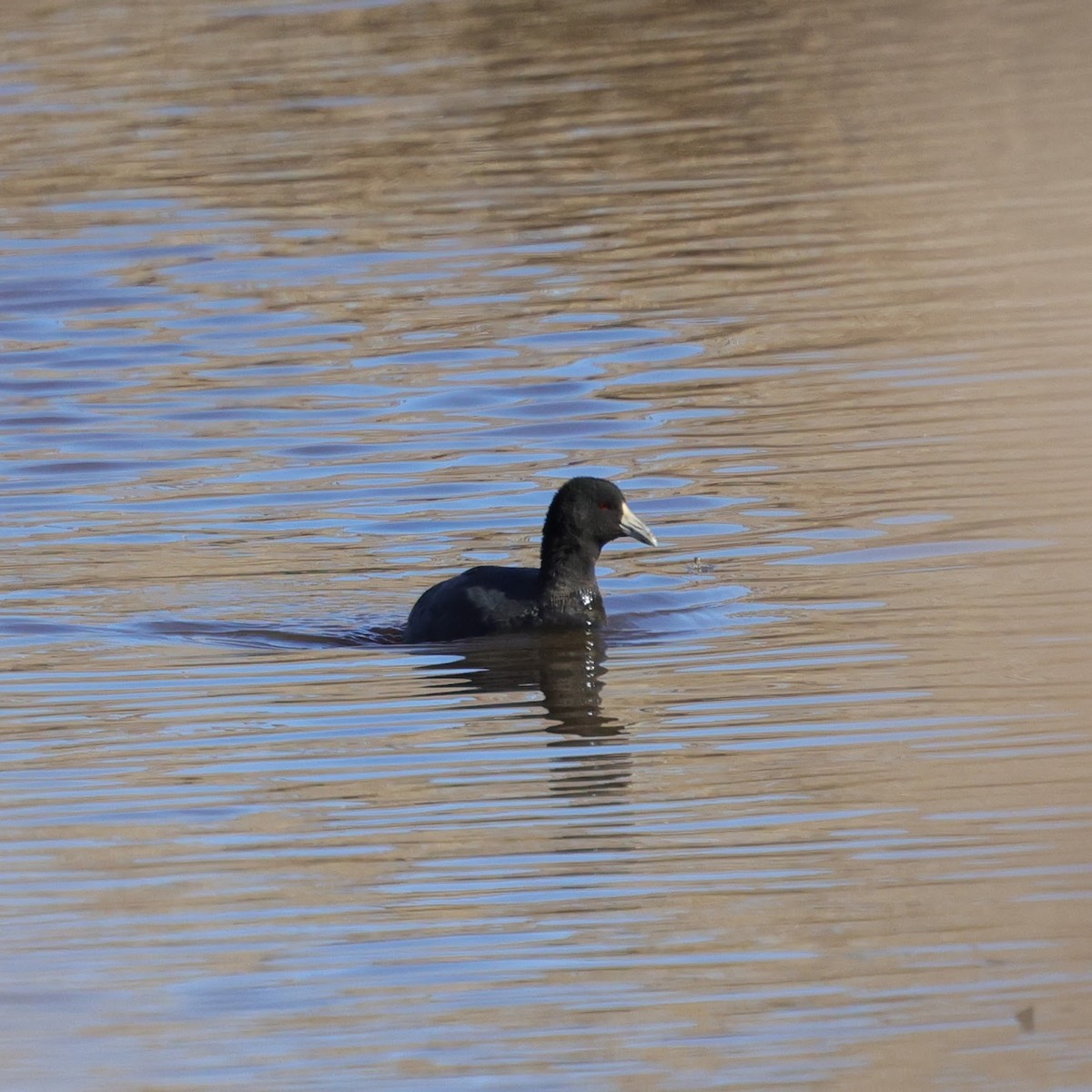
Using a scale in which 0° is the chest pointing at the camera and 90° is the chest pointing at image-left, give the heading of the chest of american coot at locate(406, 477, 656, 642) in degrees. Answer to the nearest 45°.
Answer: approximately 270°
